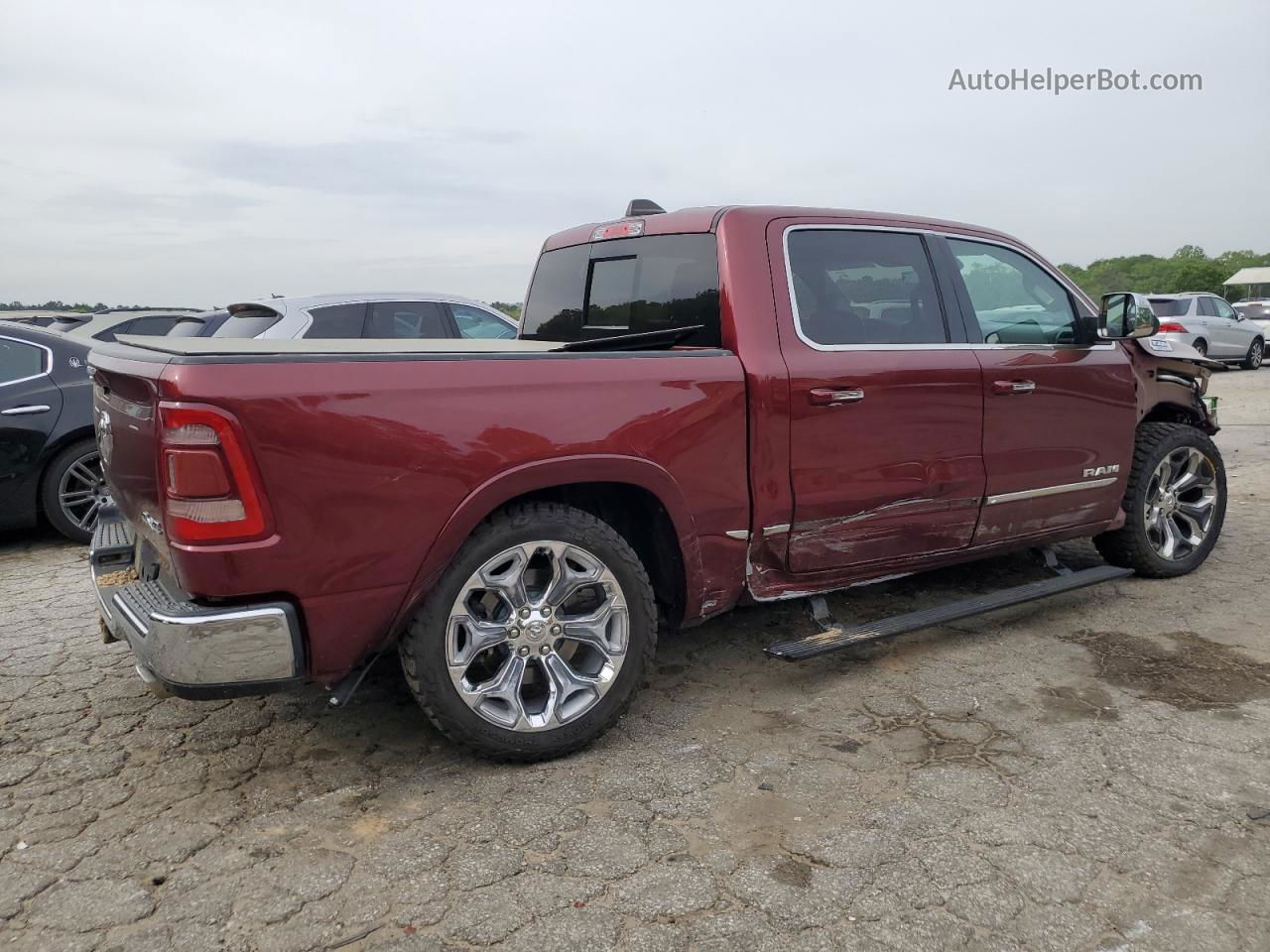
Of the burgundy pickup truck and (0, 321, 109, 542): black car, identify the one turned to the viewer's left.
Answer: the black car

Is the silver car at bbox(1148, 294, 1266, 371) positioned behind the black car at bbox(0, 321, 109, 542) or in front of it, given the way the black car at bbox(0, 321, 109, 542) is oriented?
behind

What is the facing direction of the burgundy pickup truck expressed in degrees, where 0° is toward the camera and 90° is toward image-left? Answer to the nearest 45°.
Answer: approximately 225°

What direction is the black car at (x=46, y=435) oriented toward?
to the viewer's left

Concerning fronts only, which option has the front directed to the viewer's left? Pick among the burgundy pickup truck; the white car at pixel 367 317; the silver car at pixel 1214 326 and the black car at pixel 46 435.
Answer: the black car

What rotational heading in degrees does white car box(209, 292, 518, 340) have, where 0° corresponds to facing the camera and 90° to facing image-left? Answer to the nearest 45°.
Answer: approximately 225°

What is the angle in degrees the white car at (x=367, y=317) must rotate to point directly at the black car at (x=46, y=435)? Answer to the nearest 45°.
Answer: approximately 180°

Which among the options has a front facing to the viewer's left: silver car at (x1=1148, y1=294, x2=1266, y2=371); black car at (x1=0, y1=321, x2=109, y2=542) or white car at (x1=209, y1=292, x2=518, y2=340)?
the black car

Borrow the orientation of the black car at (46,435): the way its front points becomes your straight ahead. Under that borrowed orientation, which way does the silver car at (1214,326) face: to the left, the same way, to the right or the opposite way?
the opposite way
